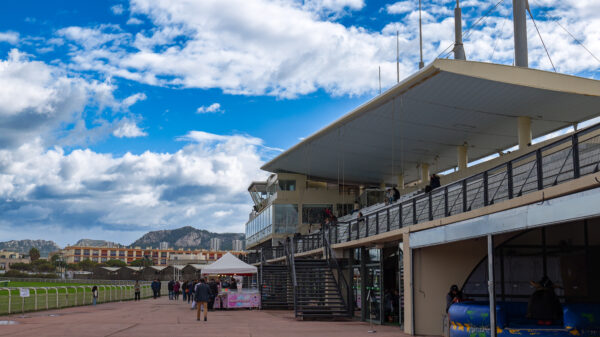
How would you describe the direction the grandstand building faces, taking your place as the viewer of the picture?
facing the viewer and to the left of the viewer

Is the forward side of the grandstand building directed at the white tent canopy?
no

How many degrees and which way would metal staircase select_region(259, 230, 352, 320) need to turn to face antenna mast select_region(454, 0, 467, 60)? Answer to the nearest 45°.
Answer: approximately 135° to its left
